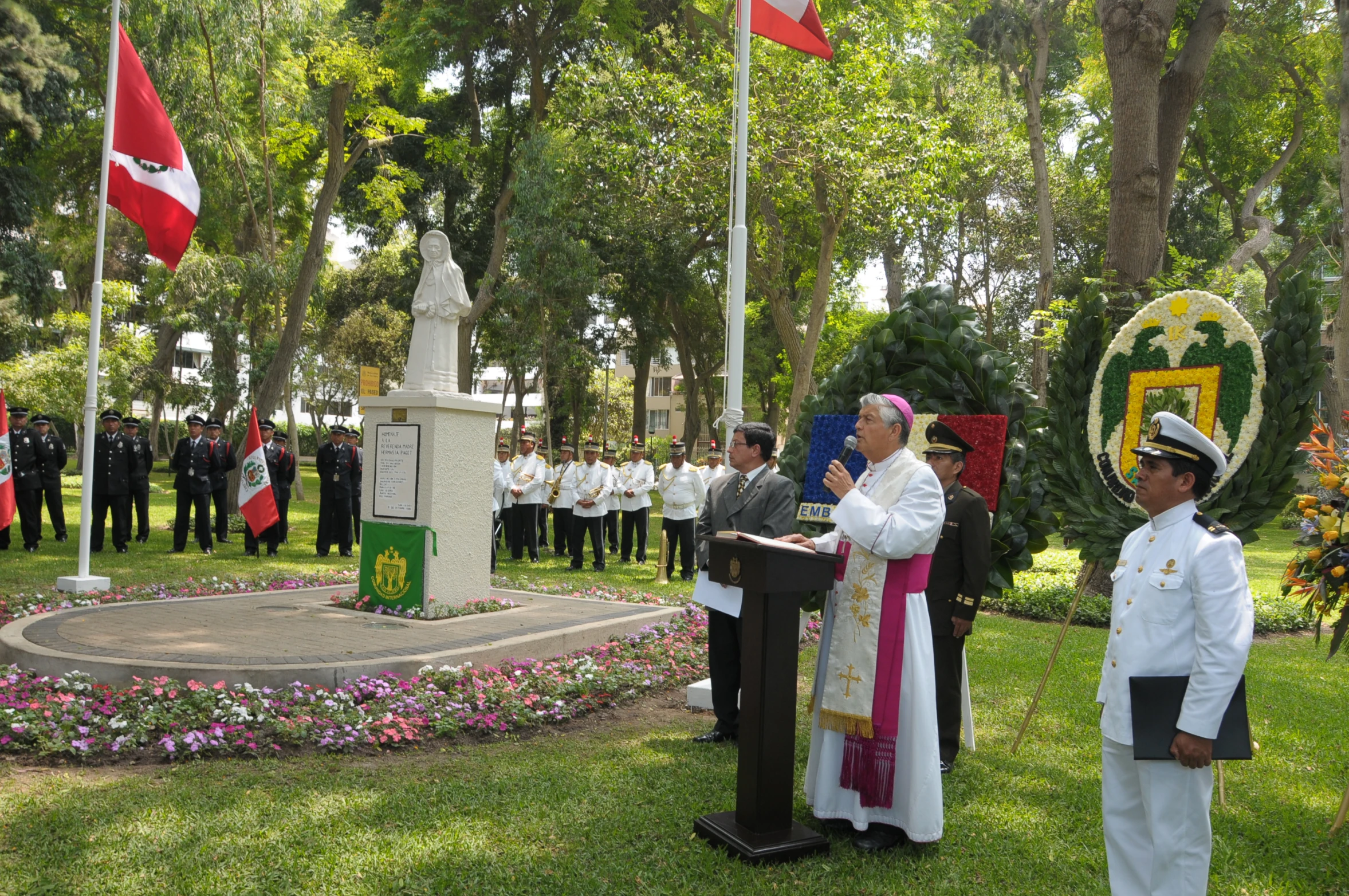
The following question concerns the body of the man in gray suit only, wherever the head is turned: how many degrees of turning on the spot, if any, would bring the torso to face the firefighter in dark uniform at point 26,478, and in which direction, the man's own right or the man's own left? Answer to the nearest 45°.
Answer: approximately 90° to the man's own right

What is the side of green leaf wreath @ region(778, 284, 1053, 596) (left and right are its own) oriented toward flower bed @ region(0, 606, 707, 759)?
right

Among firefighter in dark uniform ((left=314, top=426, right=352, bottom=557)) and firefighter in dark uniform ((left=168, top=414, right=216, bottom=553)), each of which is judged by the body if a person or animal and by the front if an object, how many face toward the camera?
2

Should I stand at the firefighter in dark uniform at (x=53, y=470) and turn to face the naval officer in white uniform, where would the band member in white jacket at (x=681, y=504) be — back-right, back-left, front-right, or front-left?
front-left

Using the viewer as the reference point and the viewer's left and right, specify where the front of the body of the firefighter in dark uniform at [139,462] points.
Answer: facing the viewer

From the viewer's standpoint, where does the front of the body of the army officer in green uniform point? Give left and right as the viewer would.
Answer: facing the viewer and to the left of the viewer

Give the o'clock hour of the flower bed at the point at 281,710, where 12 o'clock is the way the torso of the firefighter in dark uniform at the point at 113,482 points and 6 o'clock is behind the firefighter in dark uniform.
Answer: The flower bed is roughly at 12 o'clock from the firefighter in dark uniform.

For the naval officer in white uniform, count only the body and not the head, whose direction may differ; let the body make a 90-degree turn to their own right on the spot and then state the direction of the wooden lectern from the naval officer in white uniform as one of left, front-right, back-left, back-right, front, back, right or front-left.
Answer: front-left

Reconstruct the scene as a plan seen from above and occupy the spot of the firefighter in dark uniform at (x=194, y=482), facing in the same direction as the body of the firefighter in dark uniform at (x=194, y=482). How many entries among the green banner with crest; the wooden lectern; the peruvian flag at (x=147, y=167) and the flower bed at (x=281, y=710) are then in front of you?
4

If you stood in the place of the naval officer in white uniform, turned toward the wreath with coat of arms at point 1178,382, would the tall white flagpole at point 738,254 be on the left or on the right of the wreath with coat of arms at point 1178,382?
left

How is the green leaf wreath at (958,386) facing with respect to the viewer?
toward the camera

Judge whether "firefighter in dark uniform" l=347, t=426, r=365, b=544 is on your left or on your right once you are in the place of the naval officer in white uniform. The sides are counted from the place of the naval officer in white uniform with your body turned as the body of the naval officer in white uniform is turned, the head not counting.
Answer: on your right

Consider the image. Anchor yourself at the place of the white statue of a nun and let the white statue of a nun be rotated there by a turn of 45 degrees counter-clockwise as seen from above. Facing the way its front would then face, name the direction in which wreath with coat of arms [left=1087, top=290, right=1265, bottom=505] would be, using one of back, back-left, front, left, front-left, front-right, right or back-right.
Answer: front-left

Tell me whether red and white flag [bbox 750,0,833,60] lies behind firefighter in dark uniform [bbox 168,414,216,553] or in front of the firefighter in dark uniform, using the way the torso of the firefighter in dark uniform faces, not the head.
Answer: in front
